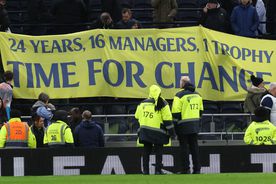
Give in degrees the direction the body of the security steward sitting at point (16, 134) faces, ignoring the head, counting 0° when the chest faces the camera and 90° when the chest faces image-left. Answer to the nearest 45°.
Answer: approximately 180°

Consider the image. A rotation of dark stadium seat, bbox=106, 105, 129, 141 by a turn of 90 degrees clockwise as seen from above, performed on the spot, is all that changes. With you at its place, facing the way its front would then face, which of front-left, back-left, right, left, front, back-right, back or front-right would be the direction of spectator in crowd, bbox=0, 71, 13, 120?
front

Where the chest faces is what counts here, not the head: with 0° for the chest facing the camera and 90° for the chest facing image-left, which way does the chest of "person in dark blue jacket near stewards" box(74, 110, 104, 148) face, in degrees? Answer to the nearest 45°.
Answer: approximately 180°

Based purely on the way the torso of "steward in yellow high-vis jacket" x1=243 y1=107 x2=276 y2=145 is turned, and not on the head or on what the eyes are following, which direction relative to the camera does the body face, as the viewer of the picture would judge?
away from the camera

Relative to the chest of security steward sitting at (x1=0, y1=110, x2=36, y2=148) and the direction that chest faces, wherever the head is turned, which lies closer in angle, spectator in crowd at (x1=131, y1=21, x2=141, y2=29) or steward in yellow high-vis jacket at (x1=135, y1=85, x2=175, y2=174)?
the spectator in crowd
